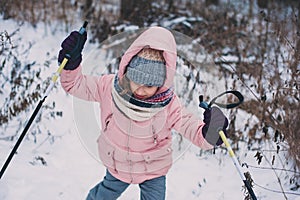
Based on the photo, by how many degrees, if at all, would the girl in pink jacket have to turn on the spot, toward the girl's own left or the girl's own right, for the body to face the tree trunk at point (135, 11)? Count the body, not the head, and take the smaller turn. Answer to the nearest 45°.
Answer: approximately 180°

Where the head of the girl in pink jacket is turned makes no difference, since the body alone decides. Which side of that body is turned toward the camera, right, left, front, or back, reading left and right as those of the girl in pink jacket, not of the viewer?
front
